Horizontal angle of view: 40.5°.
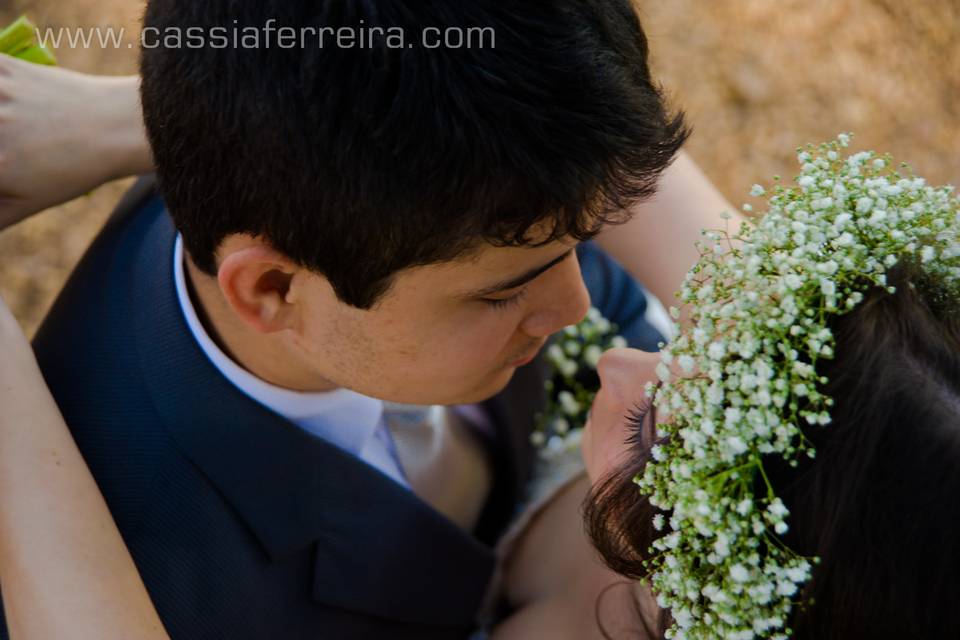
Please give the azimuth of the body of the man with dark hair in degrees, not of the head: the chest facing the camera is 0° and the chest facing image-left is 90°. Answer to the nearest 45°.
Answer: approximately 315°

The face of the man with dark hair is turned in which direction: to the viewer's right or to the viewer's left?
to the viewer's right

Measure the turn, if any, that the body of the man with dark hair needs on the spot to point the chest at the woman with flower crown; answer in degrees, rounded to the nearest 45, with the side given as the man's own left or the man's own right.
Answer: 0° — they already face them
